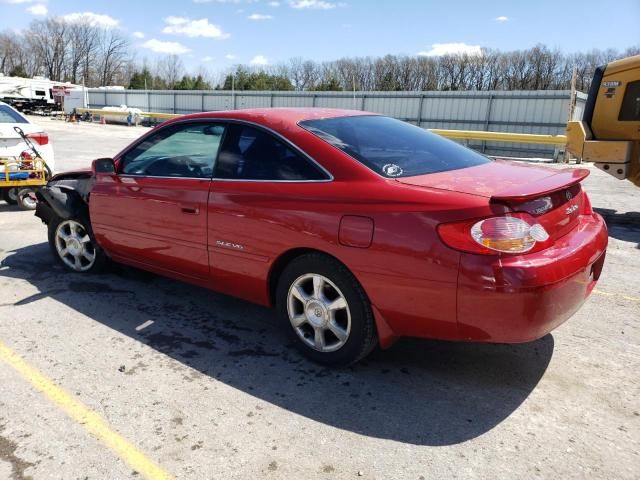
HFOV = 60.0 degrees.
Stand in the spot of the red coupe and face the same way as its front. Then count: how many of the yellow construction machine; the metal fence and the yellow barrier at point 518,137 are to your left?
0

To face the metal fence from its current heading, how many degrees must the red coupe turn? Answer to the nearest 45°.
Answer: approximately 45° to its right

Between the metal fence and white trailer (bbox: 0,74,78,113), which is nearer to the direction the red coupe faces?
the white trailer

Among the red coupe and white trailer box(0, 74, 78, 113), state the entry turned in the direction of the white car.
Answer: the red coupe

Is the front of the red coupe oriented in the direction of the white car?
yes

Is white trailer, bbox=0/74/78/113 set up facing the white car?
no

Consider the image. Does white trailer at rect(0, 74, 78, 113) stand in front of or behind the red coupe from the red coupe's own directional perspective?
in front

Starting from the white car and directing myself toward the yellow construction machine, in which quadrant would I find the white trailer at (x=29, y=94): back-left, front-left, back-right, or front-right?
back-left

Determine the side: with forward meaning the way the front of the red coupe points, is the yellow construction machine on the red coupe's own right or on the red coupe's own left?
on the red coupe's own right

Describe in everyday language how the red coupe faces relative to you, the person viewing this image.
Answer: facing away from the viewer and to the left of the viewer
